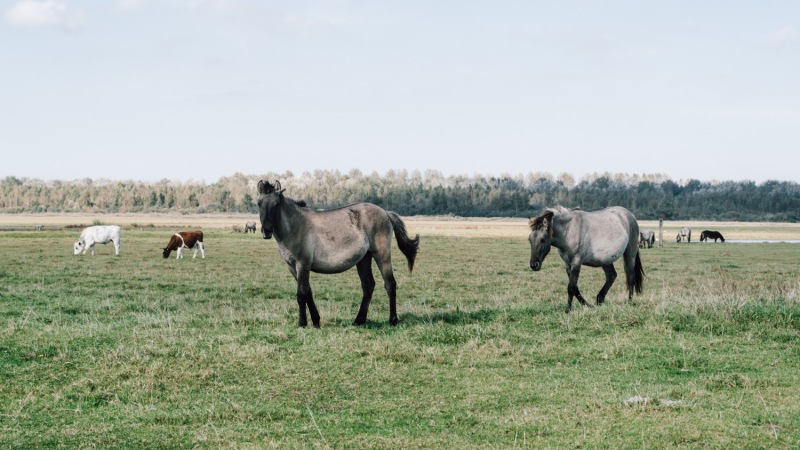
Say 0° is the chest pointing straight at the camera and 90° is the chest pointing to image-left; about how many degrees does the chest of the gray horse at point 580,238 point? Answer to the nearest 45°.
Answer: approximately 45°

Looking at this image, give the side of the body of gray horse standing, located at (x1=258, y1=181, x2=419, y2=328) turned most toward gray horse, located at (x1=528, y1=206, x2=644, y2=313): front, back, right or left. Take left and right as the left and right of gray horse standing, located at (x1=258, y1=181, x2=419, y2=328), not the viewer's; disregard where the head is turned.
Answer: back

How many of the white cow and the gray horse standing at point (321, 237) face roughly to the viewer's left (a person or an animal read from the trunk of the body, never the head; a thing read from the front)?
2

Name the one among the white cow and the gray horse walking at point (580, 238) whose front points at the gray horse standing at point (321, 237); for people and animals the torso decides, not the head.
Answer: the gray horse walking at point (580, 238)

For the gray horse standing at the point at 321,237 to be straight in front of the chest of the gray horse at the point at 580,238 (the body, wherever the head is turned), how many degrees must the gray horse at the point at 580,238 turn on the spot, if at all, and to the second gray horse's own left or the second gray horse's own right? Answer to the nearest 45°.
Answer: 0° — it already faces it

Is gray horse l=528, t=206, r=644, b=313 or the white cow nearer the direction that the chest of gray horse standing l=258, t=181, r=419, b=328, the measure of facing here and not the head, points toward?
the white cow

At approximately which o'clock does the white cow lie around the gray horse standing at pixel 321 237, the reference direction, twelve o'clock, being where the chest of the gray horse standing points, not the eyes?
The white cow is roughly at 2 o'clock from the gray horse standing.

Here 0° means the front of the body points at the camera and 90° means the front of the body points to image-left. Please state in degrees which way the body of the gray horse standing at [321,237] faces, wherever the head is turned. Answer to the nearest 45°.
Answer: approximately 90°

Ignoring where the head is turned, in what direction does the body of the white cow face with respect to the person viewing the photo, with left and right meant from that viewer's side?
facing to the left of the viewer
